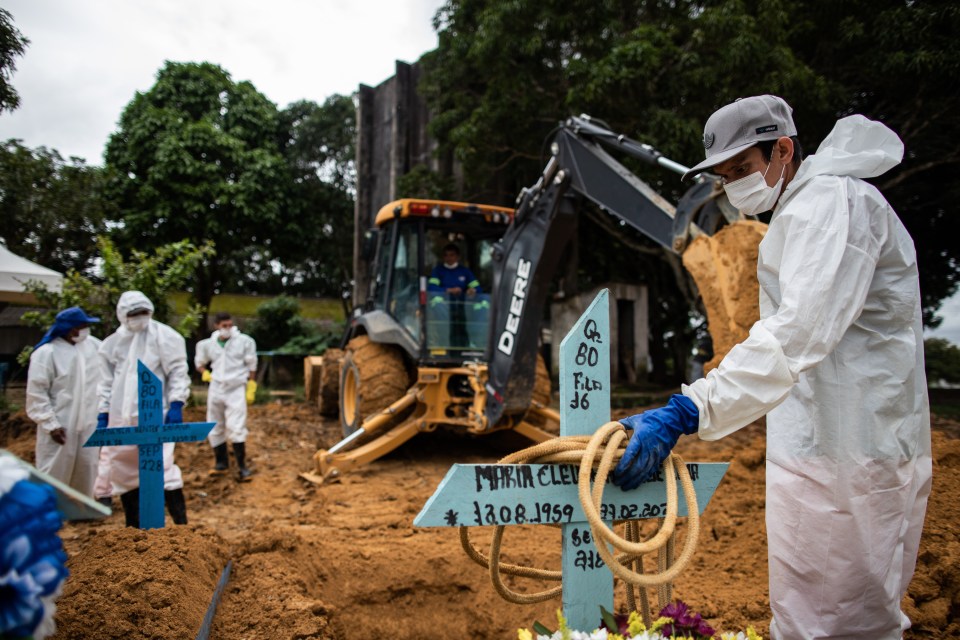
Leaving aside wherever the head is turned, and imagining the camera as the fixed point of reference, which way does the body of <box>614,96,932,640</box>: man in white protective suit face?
to the viewer's left

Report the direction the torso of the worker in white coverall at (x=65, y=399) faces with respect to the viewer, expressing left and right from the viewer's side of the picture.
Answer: facing the viewer and to the right of the viewer

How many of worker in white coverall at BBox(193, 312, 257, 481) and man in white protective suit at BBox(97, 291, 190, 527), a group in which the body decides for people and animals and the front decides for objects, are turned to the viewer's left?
0

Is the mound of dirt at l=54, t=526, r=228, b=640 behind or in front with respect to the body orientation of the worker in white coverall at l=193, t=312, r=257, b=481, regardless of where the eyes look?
in front

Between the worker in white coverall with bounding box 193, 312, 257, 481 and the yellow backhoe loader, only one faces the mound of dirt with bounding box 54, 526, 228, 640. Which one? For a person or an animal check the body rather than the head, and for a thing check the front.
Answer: the worker in white coverall

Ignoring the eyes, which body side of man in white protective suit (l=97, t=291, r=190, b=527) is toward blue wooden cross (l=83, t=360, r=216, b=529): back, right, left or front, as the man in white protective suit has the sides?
front

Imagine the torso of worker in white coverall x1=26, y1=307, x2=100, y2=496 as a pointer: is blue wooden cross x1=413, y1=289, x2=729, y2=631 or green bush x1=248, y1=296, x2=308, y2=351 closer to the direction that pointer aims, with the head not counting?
the blue wooden cross

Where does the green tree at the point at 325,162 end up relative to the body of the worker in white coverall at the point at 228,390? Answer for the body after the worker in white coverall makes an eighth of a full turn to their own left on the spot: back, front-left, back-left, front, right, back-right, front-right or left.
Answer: back-left

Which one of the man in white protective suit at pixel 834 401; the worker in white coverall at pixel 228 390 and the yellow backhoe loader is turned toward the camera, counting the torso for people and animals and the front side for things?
the worker in white coverall

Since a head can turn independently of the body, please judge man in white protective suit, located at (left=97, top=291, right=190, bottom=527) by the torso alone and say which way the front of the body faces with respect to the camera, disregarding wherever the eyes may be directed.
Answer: toward the camera

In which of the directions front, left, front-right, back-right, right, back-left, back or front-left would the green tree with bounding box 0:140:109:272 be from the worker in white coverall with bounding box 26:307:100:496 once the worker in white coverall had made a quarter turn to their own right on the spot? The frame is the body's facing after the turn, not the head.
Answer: back-right

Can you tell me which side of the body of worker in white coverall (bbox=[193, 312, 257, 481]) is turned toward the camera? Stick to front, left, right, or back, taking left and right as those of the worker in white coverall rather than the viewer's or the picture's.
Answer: front

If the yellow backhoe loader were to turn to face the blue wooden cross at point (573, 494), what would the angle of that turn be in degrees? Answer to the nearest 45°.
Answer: approximately 135° to its left
